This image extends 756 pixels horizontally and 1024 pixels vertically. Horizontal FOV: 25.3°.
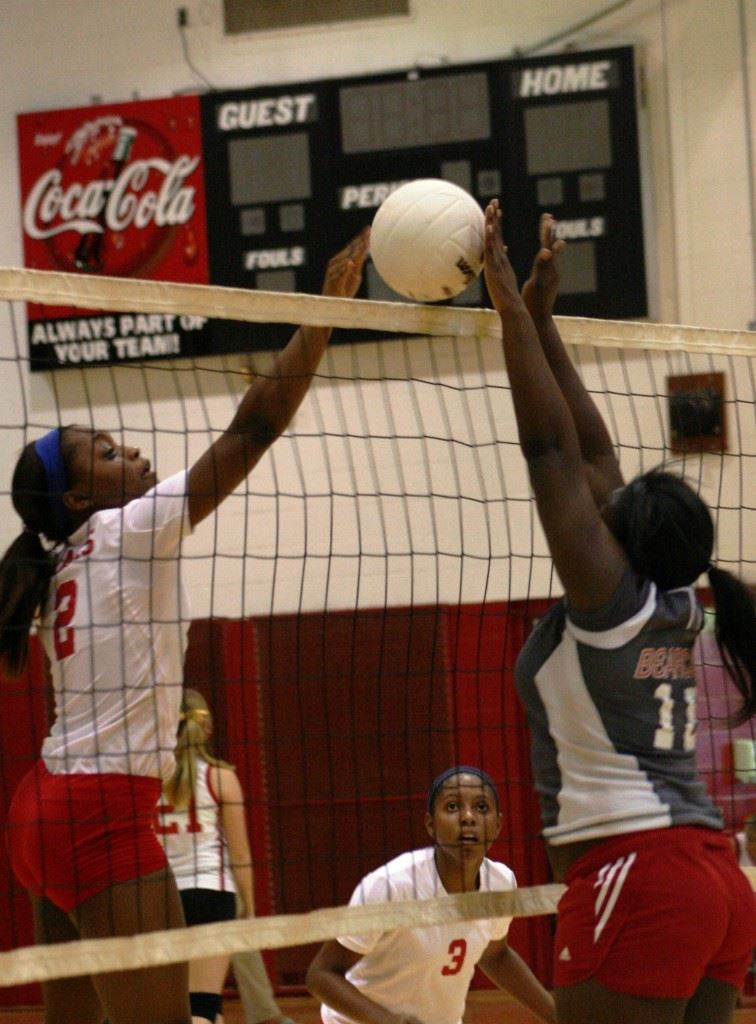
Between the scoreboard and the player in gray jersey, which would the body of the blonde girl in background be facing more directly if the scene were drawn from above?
the scoreboard

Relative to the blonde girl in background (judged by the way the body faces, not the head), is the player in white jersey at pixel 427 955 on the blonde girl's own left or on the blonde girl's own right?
on the blonde girl's own right

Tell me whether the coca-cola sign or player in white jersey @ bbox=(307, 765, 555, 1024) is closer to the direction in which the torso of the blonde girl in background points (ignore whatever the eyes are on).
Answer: the coca-cola sign

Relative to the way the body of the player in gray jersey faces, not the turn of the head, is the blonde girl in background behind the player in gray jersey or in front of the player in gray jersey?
in front

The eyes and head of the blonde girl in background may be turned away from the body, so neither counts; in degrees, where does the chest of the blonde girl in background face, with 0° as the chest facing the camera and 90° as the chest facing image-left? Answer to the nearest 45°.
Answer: approximately 225°

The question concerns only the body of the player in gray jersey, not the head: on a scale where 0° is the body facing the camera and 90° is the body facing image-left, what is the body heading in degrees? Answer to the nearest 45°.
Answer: approximately 135°

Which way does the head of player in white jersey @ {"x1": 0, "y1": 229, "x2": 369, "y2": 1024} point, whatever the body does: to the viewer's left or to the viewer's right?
to the viewer's right

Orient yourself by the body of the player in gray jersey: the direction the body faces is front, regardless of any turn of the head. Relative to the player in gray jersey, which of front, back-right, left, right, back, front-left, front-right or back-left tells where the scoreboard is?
front-right

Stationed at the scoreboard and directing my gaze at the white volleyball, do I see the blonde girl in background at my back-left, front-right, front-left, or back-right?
front-right

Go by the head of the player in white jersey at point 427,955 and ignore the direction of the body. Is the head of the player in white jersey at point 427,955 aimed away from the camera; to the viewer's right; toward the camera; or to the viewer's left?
toward the camera

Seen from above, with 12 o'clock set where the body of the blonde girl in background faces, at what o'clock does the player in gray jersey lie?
The player in gray jersey is roughly at 4 o'clock from the blonde girl in background.

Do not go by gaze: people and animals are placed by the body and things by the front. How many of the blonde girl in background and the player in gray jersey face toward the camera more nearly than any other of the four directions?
0

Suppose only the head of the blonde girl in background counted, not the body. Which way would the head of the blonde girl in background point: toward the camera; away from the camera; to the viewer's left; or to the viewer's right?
away from the camera

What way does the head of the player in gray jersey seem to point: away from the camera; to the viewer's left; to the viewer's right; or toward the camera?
away from the camera

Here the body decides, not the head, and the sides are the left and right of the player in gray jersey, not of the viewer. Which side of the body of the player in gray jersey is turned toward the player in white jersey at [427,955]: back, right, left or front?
front

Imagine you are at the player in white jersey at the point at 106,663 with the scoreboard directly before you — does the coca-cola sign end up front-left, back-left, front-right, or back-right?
front-left
